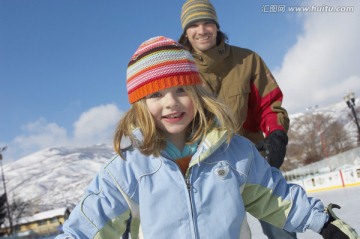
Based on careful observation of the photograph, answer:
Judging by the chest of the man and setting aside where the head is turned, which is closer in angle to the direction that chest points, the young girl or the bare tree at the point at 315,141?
the young girl

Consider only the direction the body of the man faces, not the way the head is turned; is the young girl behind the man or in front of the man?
in front

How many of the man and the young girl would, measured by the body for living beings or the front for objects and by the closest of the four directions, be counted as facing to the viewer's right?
0

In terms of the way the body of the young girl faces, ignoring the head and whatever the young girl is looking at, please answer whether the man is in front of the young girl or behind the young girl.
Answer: behind

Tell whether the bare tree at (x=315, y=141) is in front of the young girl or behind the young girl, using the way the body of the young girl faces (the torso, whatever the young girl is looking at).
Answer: behind

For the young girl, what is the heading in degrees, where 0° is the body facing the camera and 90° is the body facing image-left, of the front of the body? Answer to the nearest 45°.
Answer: approximately 0°
